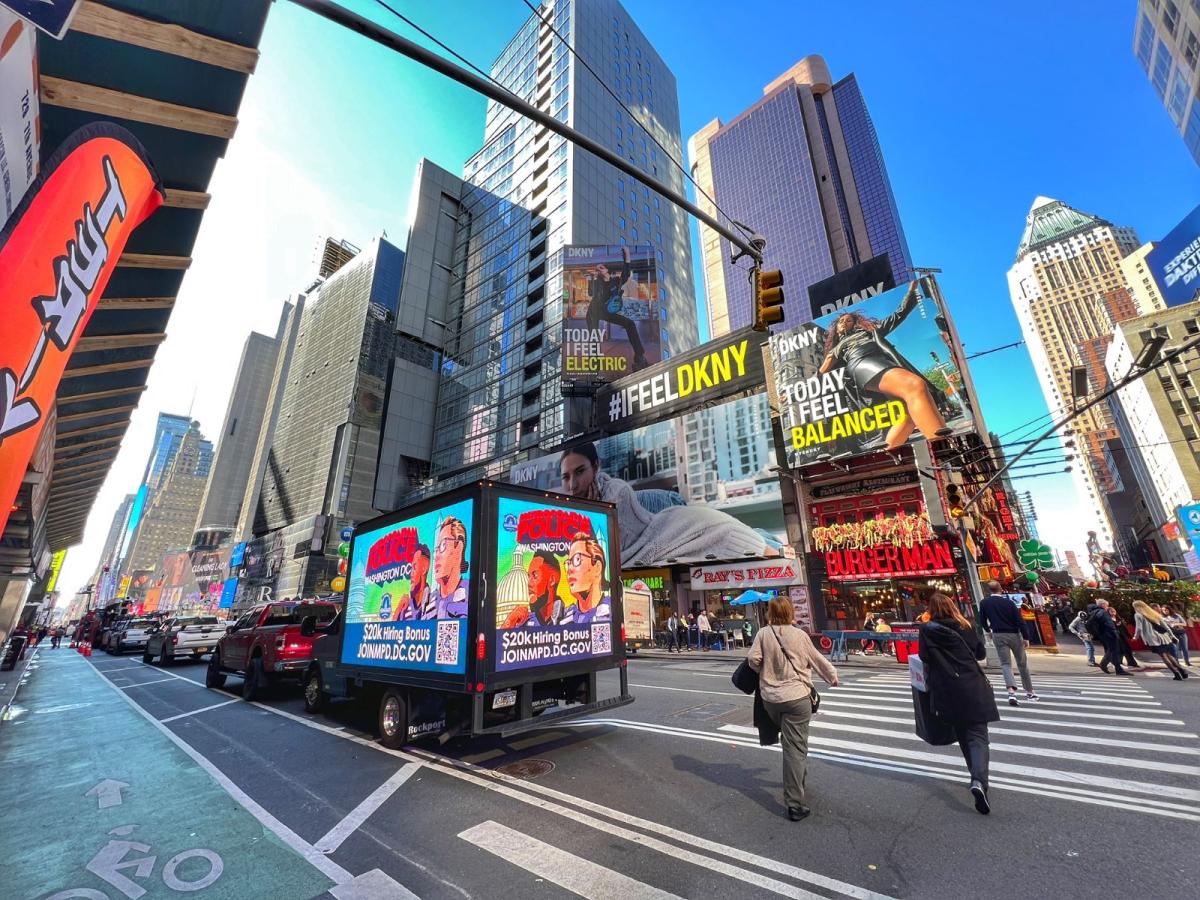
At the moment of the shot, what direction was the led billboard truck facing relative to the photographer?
facing away from the viewer and to the left of the viewer

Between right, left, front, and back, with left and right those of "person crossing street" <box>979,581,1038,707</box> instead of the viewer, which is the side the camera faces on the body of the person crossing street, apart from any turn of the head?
back

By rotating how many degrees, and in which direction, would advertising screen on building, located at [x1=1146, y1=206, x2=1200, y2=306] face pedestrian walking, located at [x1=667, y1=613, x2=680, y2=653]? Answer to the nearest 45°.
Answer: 0° — it already faces them

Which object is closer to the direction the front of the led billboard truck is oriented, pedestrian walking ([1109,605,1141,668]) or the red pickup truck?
the red pickup truck

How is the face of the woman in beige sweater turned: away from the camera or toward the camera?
away from the camera

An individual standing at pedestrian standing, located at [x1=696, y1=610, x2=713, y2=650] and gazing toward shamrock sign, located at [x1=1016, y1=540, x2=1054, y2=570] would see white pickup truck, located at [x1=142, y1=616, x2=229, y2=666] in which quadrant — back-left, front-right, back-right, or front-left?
back-right

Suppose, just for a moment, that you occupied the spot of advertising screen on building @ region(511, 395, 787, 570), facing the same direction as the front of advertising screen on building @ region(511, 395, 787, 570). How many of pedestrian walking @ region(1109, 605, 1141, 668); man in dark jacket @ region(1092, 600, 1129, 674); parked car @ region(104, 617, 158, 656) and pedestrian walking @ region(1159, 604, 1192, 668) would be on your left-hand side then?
3

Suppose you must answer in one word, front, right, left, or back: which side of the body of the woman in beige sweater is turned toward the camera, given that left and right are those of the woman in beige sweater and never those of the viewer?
back
